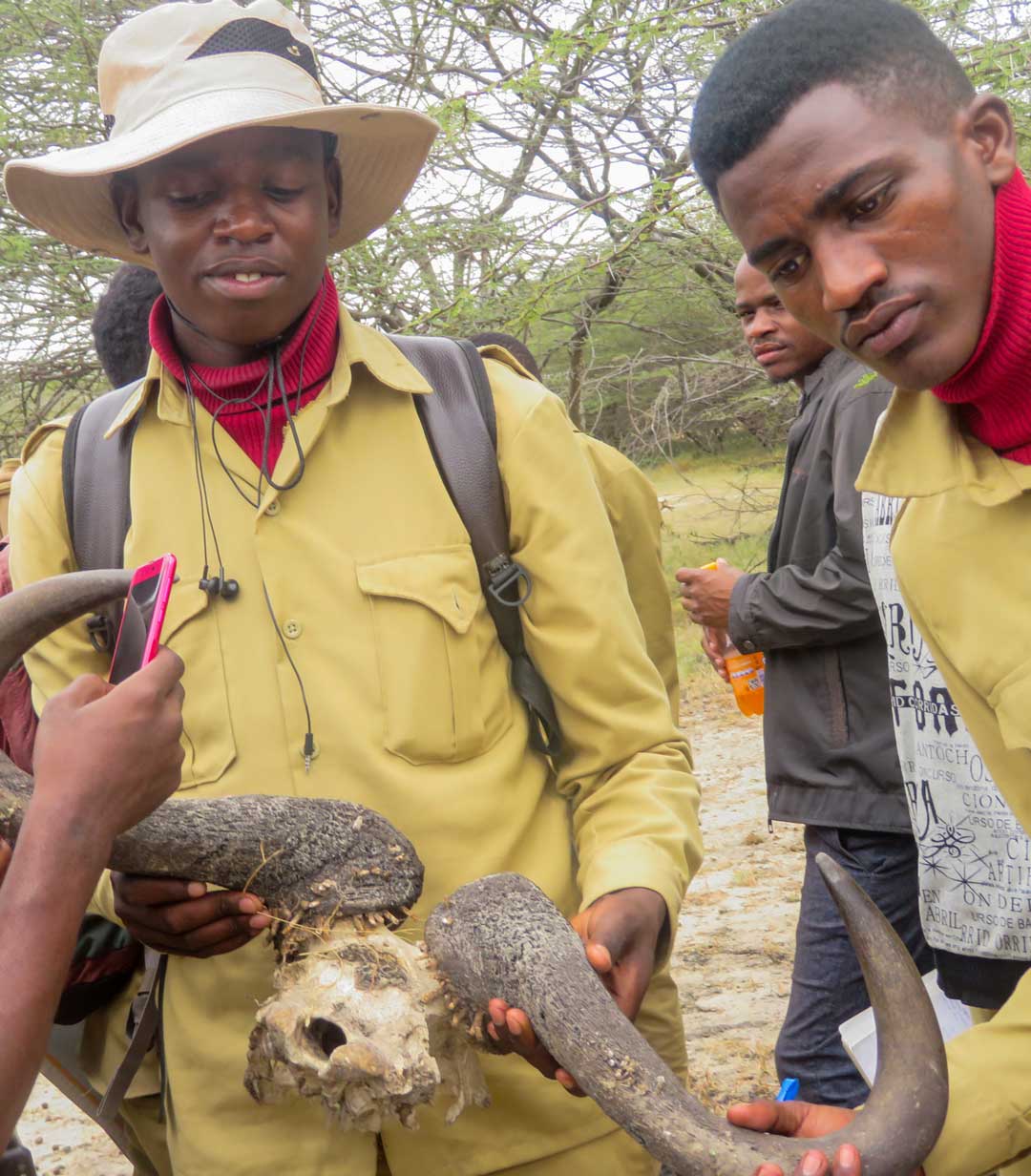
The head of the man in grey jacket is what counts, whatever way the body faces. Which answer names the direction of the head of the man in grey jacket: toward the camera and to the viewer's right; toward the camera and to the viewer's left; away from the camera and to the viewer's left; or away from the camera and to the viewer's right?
toward the camera and to the viewer's left

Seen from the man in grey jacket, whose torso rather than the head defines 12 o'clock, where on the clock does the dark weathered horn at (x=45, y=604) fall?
The dark weathered horn is roughly at 10 o'clock from the man in grey jacket.

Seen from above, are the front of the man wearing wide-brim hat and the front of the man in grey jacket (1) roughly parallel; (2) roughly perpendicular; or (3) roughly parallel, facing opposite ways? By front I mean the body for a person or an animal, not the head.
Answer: roughly perpendicular

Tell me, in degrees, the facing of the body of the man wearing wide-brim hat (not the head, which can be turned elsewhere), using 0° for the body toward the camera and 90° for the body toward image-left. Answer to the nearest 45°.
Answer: approximately 0°

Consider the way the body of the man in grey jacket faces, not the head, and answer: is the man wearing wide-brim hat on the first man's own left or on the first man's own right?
on the first man's own left

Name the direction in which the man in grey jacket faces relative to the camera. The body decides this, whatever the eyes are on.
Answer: to the viewer's left

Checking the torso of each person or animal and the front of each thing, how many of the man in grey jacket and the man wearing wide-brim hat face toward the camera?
1
